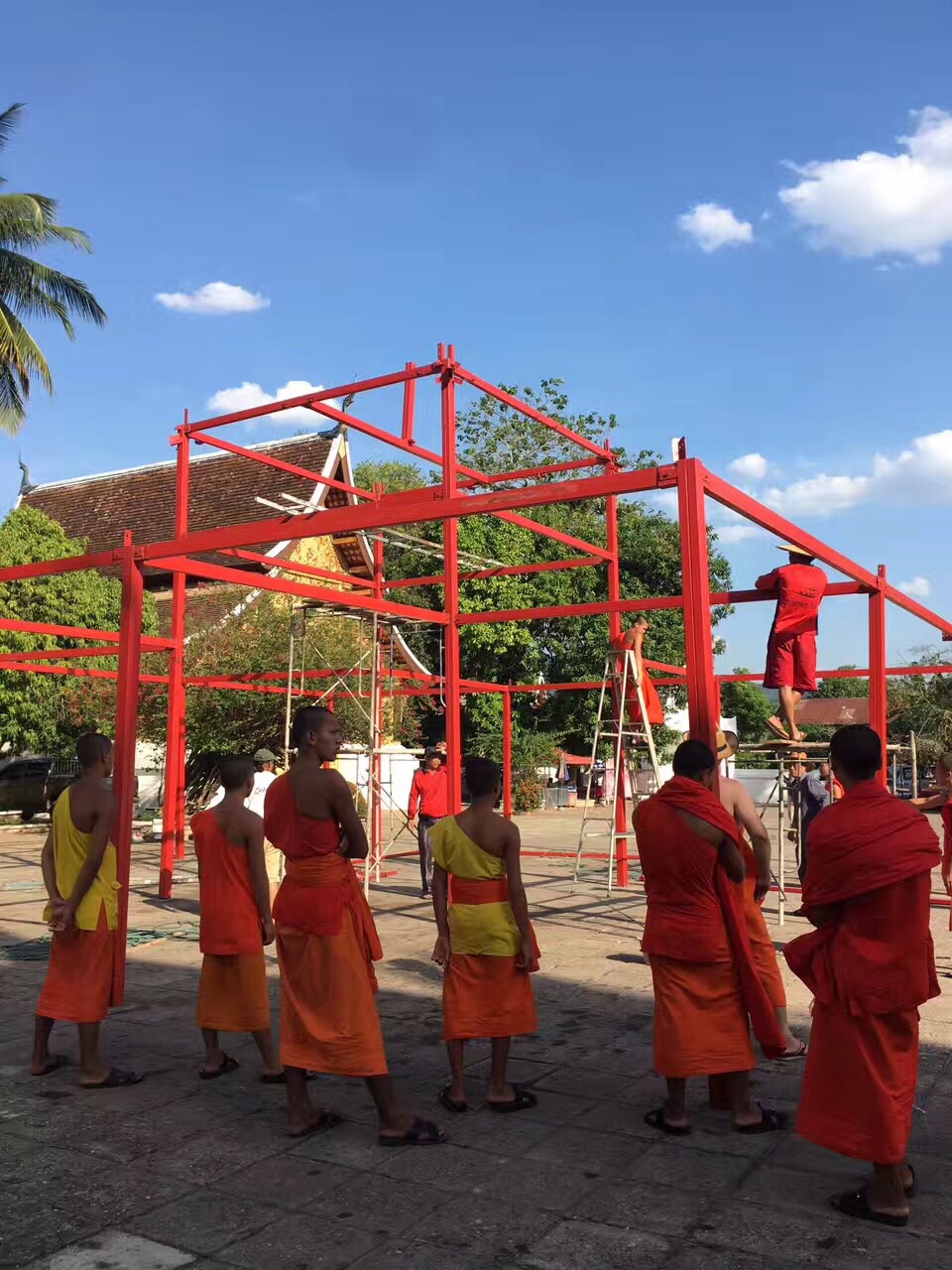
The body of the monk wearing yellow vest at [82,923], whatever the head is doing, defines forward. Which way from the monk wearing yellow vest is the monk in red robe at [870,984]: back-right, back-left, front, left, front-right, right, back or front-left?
right

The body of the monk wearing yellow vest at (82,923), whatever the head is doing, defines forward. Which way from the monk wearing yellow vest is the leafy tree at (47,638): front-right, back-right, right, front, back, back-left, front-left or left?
front-left

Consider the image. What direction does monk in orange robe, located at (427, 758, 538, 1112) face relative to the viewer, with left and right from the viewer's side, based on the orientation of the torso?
facing away from the viewer

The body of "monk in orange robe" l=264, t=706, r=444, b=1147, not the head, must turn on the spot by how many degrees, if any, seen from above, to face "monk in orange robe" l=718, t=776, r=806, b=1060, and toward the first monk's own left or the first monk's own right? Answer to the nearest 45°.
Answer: approximately 45° to the first monk's own right

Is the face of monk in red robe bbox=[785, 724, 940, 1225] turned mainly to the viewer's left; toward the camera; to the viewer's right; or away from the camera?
away from the camera

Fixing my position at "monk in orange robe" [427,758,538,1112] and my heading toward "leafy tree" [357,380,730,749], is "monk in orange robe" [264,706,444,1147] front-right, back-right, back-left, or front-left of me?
back-left

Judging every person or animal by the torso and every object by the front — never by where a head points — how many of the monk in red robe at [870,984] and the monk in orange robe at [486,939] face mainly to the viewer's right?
0

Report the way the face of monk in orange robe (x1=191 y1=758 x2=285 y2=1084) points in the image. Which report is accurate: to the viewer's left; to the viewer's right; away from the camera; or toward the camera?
away from the camera

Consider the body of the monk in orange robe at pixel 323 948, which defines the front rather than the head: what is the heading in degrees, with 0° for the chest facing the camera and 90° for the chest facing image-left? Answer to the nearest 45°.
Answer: approximately 225°

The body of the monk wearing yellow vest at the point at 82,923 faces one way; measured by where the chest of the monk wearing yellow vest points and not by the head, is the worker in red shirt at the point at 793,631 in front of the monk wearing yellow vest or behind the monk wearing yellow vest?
in front
